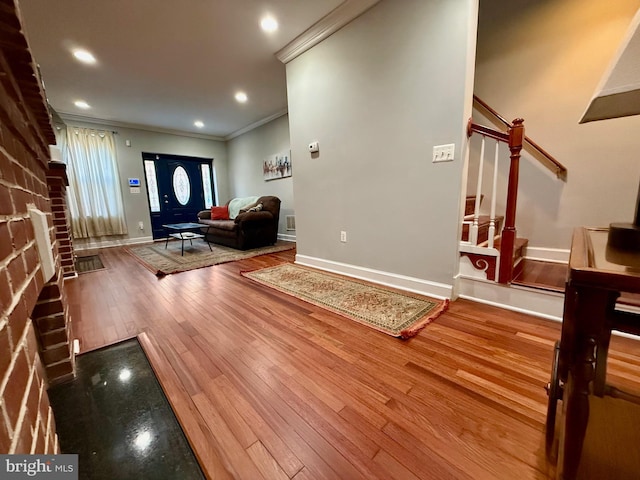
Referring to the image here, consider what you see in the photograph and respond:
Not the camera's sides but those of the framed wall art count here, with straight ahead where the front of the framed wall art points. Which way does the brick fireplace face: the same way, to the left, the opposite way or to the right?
the opposite way

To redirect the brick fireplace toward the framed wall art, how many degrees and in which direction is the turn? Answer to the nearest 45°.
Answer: approximately 45° to its left

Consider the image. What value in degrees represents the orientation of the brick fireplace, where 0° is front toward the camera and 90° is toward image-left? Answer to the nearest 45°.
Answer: approximately 270°

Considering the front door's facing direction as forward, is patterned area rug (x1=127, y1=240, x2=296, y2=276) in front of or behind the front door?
in front

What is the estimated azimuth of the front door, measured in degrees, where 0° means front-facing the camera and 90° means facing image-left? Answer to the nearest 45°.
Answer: approximately 0°

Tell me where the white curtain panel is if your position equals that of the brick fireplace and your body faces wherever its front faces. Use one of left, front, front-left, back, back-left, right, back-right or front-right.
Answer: left

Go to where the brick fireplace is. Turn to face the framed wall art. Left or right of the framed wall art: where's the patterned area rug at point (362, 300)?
right

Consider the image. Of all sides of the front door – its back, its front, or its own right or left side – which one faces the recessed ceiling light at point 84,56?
front

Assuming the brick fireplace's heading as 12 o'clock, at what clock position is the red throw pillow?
The red throw pillow is roughly at 10 o'clock from the brick fireplace.

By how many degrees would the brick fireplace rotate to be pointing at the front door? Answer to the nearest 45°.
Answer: approximately 90° to its left

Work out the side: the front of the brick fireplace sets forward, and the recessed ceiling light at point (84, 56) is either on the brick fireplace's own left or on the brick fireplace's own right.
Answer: on the brick fireplace's own left
